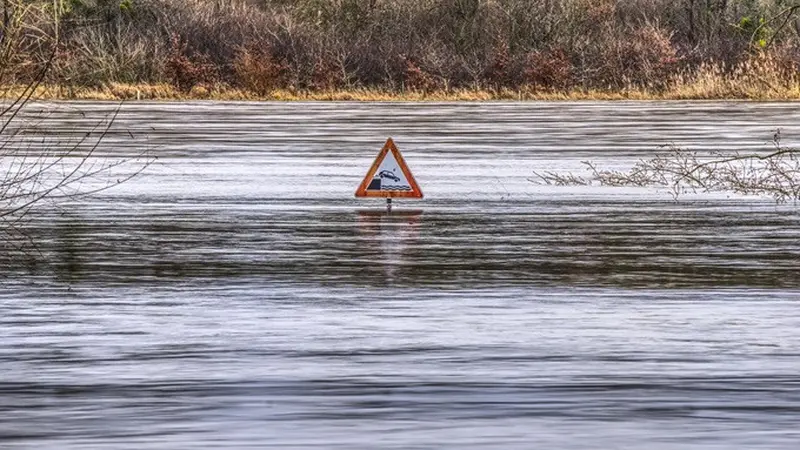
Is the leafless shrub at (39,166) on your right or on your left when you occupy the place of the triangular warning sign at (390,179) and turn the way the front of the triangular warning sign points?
on your right

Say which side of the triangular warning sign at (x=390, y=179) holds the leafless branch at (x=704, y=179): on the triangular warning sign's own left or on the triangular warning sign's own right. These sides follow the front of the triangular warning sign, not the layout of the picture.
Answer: on the triangular warning sign's own left

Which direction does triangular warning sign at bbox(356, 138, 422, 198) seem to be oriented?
toward the camera
